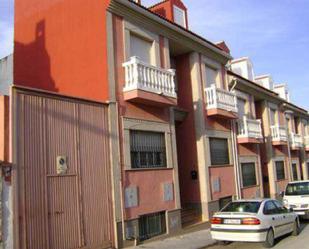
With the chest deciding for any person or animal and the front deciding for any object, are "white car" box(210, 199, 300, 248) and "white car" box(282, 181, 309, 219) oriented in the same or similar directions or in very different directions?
very different directions

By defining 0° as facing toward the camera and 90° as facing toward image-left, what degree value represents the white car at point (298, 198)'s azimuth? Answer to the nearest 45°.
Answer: approximately 45°

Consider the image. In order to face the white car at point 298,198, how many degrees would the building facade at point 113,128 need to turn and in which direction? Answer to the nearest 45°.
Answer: approximately 90° to its left

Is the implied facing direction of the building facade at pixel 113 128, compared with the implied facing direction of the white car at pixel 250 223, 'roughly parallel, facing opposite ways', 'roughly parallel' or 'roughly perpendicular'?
roughly perpendicular

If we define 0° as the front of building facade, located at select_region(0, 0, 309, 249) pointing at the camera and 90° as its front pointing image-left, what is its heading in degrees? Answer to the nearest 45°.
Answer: approximately 315°

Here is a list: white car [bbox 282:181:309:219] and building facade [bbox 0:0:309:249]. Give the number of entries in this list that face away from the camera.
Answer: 0

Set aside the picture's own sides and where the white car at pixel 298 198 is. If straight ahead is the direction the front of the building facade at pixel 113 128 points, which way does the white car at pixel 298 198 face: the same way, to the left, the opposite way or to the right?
to the right

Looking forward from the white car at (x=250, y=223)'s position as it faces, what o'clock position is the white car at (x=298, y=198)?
the white car at (x=298, y=198) is roughly at 11 o'clock from the white car at (x=250, y=223).

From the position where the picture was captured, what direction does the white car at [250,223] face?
facing away from the viewer and to the right of the viewer

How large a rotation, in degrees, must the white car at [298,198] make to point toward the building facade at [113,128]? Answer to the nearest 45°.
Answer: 0° — it already faces it
